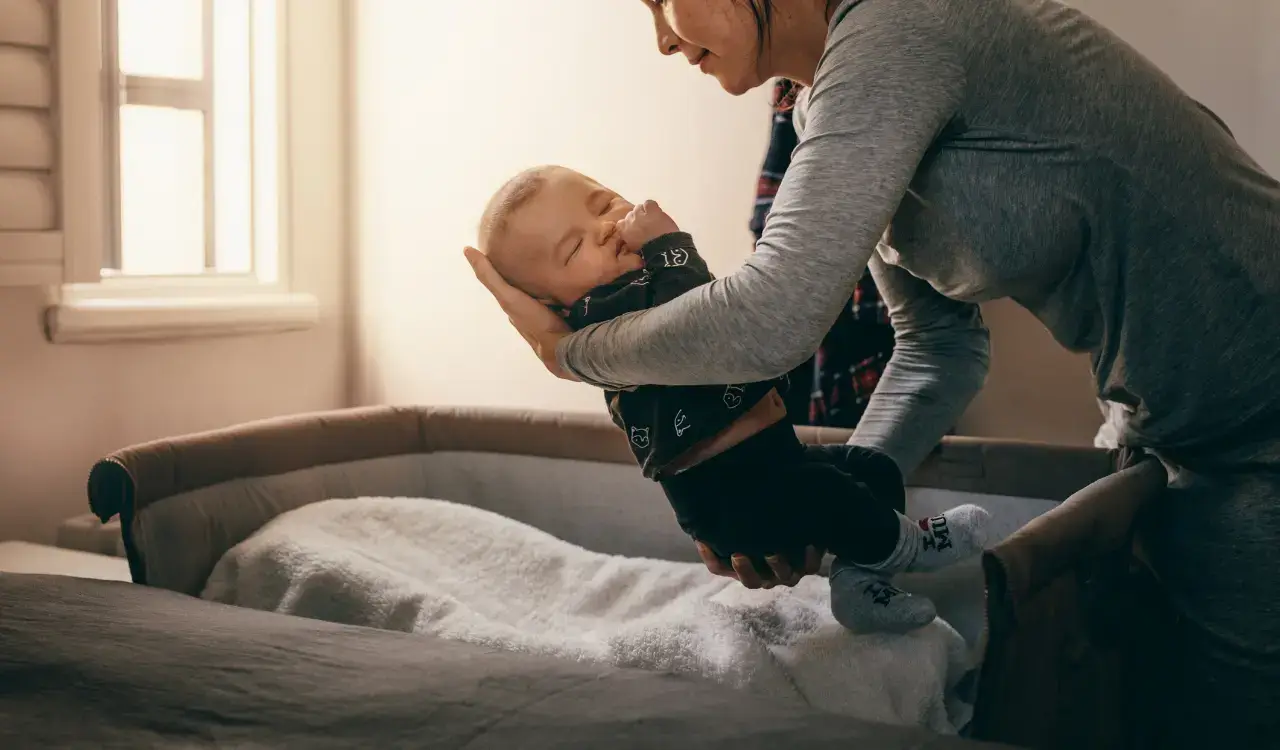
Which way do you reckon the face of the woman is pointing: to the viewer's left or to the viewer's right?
to the viewer's left

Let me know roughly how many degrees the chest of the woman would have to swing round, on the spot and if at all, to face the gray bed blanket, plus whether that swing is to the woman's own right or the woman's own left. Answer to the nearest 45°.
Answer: approximately 45° to the woman's own left

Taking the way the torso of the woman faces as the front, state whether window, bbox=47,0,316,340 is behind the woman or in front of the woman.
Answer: in front

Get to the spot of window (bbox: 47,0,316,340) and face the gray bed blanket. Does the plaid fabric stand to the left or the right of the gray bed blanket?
left

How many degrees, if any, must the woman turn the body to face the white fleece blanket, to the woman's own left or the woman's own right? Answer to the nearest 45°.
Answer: approximately 45° to the woman's own right

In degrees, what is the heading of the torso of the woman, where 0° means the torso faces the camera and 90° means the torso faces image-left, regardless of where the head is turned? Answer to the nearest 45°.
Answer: approximately 90°
